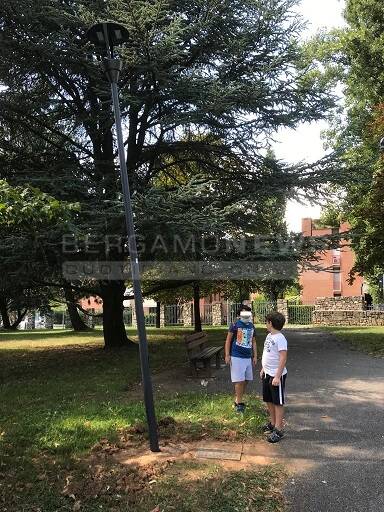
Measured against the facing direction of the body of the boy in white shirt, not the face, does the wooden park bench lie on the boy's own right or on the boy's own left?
on the boy's own right

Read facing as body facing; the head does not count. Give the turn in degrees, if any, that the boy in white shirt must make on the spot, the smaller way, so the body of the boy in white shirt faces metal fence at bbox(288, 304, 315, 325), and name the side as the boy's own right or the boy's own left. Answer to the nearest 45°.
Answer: approximately 135° to the boy's own right

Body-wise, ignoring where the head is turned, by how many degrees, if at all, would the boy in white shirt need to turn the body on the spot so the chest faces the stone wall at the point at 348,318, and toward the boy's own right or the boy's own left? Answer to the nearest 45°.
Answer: approximately 135° to the boy's own right
